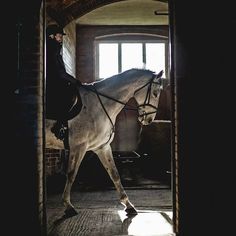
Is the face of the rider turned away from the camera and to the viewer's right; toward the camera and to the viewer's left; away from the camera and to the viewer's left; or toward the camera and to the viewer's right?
toward the camera and to the viewer's right

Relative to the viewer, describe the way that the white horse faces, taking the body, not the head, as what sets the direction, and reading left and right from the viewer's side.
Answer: facing to the right of the viewer

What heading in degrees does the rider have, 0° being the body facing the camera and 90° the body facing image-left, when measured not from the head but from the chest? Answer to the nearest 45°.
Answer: approximately 270°
